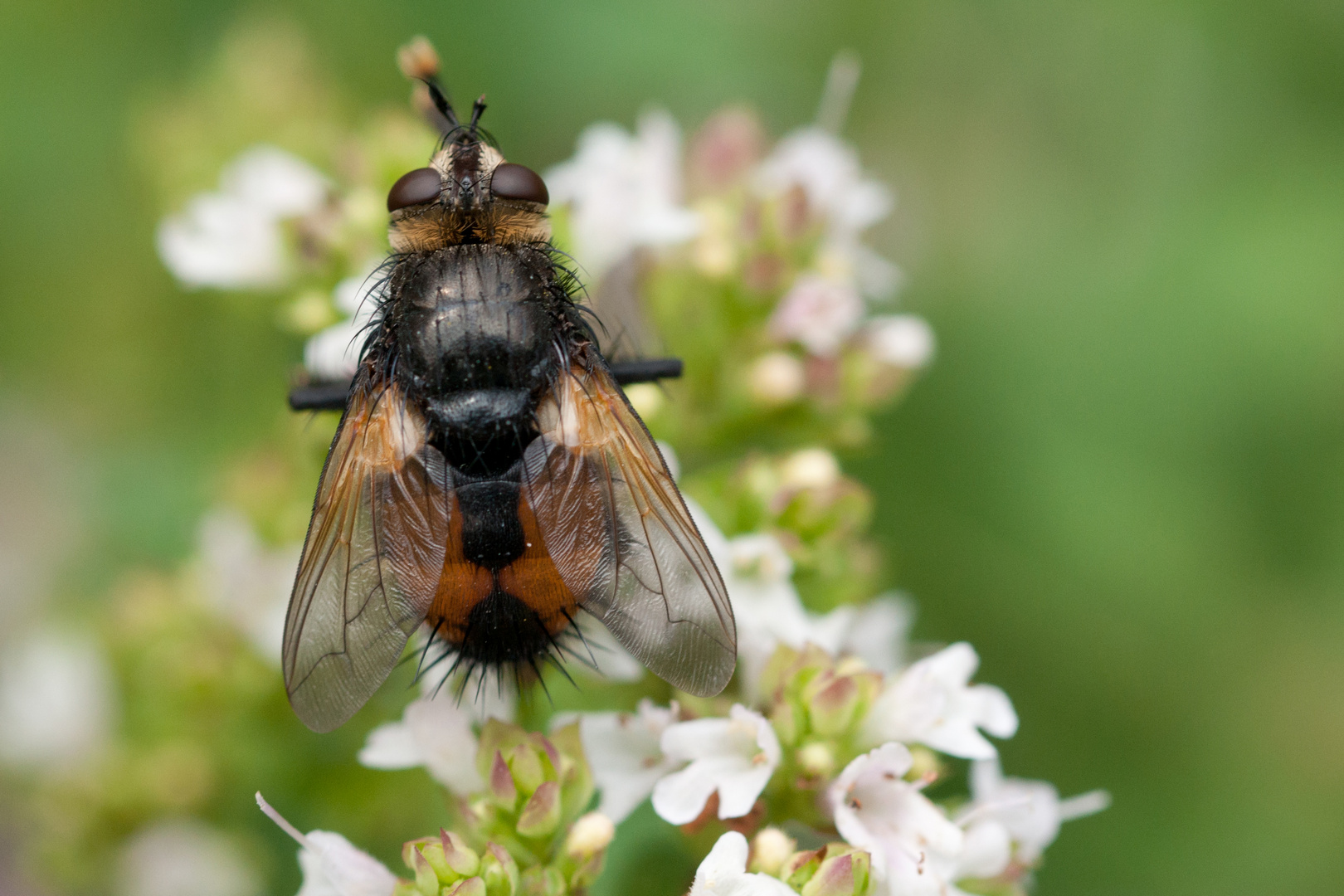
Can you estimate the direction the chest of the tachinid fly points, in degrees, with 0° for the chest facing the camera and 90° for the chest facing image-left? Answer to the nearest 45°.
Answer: approximately 180°
